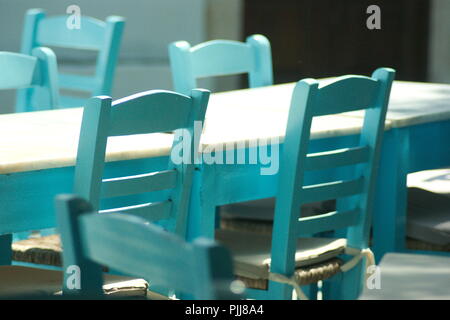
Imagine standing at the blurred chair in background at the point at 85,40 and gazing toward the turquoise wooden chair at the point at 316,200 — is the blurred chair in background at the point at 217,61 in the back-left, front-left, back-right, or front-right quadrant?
front-left

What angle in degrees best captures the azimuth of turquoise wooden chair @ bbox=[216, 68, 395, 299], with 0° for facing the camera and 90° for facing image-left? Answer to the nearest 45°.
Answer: approximately 135°

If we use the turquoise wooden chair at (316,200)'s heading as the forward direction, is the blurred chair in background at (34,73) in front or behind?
in front

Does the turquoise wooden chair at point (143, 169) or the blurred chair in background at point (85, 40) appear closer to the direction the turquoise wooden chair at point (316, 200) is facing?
the blurred chair in background

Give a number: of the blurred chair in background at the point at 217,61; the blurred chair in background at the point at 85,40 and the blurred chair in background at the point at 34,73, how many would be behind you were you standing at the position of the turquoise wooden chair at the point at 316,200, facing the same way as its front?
0

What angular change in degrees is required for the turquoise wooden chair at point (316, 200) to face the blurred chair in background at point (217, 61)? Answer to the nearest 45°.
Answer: approximately 45° to its right

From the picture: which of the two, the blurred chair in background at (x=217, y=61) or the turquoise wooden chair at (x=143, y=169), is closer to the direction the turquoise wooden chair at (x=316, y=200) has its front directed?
the blurred chair in background

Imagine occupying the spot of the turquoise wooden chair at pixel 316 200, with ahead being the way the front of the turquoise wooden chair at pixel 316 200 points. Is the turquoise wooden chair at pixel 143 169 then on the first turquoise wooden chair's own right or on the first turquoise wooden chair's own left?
on the first turquoise wooden chair's own left

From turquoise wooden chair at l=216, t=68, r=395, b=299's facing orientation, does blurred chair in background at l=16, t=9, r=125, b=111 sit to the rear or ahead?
ahead

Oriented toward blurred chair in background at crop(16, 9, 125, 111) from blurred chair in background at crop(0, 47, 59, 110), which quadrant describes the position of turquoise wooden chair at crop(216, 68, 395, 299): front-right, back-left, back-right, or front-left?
back-right
